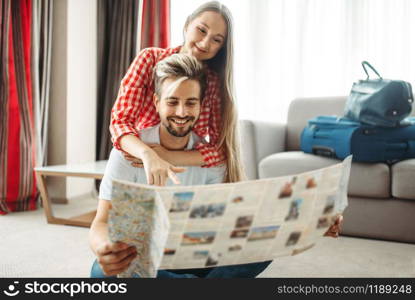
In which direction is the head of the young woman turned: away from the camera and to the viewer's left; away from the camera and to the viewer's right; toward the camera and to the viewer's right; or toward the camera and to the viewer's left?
toward the camera and to the viewer's left

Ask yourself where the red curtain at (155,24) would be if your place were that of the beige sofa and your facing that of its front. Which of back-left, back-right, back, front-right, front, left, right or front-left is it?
right

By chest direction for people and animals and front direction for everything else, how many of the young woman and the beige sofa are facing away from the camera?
0

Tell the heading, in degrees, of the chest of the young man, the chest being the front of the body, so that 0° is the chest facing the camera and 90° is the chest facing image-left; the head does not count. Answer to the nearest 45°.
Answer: approximately 0°

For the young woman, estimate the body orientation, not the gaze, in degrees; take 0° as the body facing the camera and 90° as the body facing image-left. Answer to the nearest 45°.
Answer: approximately 0°

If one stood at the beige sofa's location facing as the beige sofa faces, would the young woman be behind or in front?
in front
